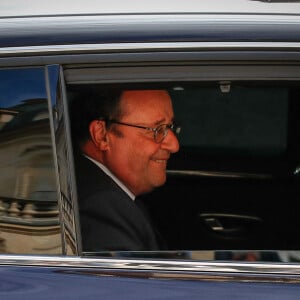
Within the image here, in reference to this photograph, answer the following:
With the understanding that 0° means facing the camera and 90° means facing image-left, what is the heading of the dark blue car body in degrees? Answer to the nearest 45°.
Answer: approximately 270°

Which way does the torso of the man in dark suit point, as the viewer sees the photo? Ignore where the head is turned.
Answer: to the viewer's right
